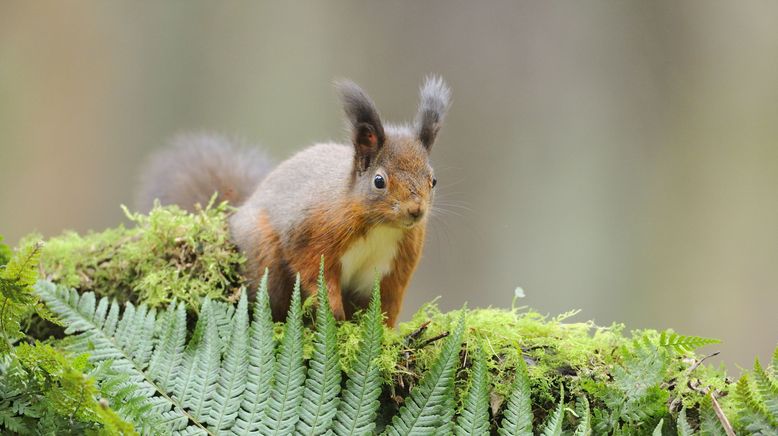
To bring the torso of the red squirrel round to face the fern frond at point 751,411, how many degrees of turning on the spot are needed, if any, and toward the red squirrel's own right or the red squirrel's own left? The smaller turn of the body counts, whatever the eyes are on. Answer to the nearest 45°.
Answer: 0° — it already faces it

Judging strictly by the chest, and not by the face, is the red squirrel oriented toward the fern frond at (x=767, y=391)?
yes

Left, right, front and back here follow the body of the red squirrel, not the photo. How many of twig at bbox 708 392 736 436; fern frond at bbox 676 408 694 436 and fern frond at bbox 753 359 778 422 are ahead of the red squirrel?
3

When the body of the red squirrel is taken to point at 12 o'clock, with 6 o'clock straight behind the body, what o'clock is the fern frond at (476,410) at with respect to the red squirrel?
The fern frond is roughly at 1 o'clock from the red squirrel.

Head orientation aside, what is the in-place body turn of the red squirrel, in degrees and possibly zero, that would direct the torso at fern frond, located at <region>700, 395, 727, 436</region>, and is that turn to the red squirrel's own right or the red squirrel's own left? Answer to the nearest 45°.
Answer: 0° — it already faces it

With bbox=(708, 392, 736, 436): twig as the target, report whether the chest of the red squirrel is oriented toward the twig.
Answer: yes

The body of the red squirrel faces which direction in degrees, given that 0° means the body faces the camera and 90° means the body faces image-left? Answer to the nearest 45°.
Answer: approximately 315°
